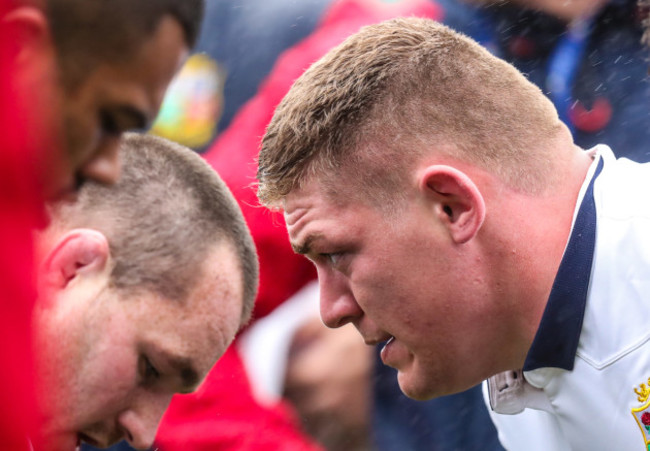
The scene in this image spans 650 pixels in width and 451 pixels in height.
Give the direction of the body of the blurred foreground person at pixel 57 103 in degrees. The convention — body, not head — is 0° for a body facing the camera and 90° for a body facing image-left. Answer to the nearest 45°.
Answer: approximately 270°
